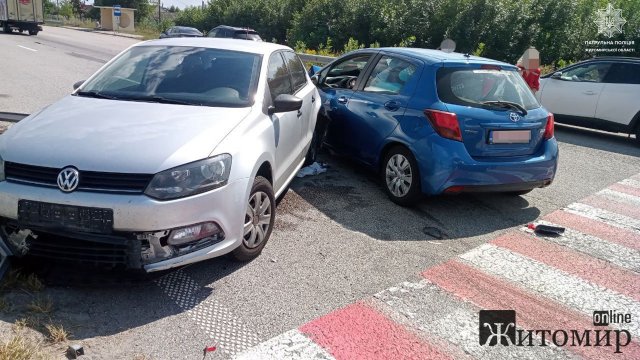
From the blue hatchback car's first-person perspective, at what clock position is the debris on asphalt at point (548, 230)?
The debris on asphalt is roughly at 5 o'clock from the blue hatchback car.

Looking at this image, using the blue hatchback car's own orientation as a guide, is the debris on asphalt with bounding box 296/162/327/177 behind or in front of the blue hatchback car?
in front

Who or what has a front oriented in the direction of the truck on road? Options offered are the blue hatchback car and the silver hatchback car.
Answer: the blue hatchback car

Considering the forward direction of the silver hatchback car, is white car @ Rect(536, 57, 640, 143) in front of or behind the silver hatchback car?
behind

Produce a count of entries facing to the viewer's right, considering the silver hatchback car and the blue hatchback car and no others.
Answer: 0

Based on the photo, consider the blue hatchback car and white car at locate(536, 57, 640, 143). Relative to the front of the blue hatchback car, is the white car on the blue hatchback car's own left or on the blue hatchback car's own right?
on the blue hatchback car's own right

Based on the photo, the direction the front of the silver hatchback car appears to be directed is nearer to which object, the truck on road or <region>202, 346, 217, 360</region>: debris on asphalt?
the debris on asphalt

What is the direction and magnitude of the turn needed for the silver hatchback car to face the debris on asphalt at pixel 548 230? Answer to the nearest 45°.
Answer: approximately 135° to its left

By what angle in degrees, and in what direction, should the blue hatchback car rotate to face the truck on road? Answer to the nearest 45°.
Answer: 0° — it already faces it

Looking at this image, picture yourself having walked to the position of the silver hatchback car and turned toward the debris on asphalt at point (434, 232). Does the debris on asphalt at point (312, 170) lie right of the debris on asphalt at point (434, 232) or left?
left

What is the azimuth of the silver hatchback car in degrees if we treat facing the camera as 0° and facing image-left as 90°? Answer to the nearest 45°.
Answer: approximately 45°

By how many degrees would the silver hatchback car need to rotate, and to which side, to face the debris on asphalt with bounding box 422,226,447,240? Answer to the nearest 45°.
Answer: approximately 135° to its left
